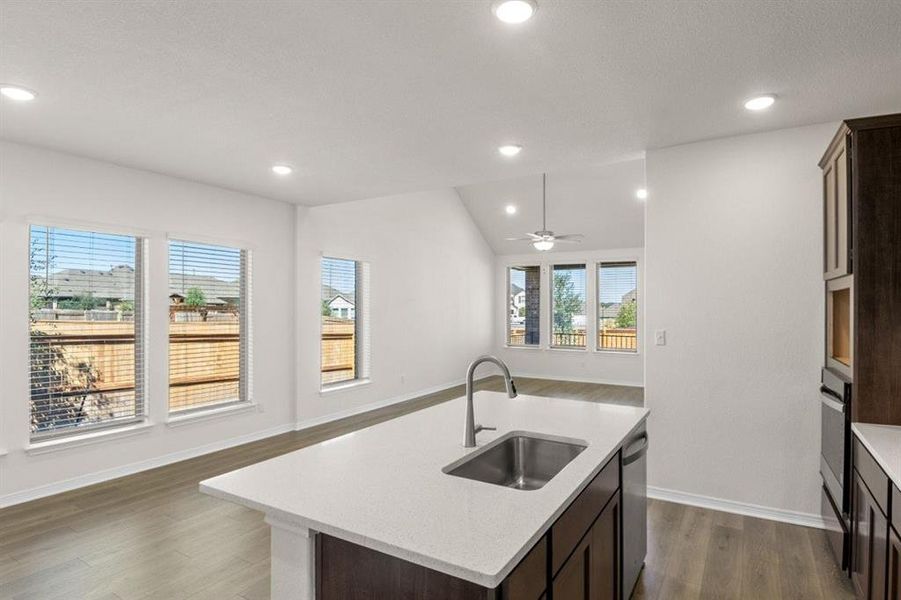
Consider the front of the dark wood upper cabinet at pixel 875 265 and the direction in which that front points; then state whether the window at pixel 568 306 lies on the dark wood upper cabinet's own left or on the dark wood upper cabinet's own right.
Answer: on the dark wood upper cabinet's own right

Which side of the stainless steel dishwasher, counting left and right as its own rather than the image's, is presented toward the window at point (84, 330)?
back

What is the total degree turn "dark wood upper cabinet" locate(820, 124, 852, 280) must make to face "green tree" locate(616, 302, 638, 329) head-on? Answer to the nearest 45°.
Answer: approximately 45° to its right

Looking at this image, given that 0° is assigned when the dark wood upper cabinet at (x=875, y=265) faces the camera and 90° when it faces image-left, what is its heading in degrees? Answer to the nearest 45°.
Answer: approximately 90°

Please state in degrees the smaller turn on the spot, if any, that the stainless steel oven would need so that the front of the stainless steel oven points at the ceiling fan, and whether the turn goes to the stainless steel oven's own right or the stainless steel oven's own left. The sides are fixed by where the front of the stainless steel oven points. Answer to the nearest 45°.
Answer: approximately 45° to the stainless steel oven's own right

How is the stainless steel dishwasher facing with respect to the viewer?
to the viewer's right

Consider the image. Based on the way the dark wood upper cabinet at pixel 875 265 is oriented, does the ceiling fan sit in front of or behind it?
in front

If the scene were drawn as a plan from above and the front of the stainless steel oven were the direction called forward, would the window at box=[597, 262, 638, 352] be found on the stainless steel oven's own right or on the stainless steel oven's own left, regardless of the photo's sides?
on the stainless steel oven's own right

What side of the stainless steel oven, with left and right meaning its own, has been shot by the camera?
left

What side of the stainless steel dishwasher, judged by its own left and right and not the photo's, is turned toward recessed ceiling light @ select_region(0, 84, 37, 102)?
back

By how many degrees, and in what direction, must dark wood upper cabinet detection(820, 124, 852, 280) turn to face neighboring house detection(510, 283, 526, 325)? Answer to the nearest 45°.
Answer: approximately 45° to its right
